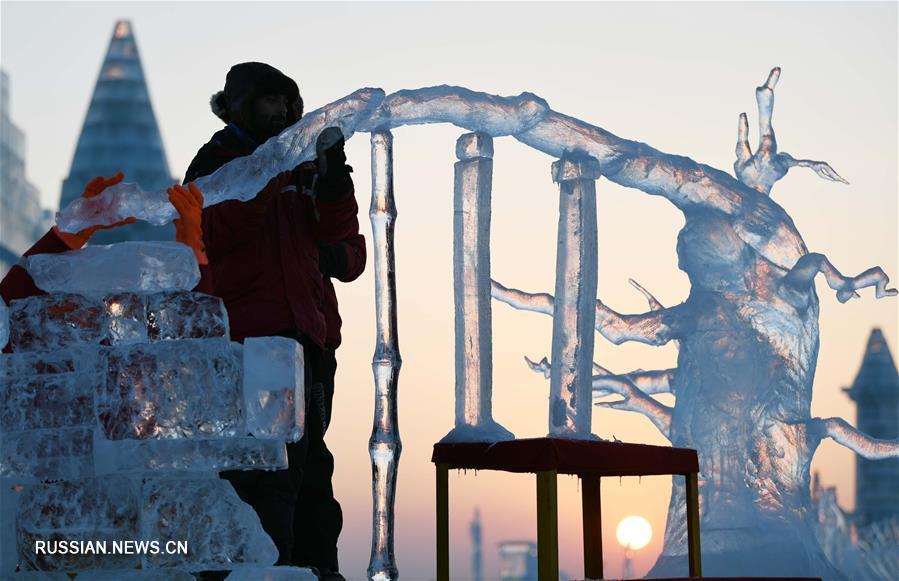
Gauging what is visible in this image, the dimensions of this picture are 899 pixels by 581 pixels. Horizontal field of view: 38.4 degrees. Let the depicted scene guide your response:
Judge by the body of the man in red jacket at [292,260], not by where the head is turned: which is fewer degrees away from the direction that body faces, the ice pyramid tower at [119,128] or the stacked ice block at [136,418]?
the stacked ice block

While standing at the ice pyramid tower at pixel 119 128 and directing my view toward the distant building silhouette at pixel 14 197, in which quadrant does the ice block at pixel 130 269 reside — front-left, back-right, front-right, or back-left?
back-left

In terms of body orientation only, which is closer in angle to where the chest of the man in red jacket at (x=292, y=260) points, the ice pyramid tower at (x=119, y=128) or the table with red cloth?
the table with red cloth

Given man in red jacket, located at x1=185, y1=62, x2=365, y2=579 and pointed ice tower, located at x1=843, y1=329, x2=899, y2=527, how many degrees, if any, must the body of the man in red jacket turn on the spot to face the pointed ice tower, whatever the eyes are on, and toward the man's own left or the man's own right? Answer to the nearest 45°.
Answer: approximately 90° to the man's own left

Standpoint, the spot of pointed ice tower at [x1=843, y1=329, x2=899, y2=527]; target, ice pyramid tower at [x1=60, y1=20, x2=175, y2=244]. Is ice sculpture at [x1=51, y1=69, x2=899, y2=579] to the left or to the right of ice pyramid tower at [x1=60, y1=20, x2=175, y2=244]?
left

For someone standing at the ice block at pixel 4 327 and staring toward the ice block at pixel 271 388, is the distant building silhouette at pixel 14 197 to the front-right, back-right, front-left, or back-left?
back-left

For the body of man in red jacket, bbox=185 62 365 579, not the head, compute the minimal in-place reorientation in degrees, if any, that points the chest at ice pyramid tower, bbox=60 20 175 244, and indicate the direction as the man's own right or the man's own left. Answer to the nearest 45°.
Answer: approximately 135° to the man's own left

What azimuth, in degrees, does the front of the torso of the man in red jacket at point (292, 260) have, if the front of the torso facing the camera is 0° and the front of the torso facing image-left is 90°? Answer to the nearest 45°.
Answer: approximately 315°

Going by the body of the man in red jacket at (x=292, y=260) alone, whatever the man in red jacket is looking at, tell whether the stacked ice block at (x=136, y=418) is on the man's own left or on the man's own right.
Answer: on the man's own right

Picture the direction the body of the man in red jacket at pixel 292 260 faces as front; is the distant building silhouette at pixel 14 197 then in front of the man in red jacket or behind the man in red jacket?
behind
